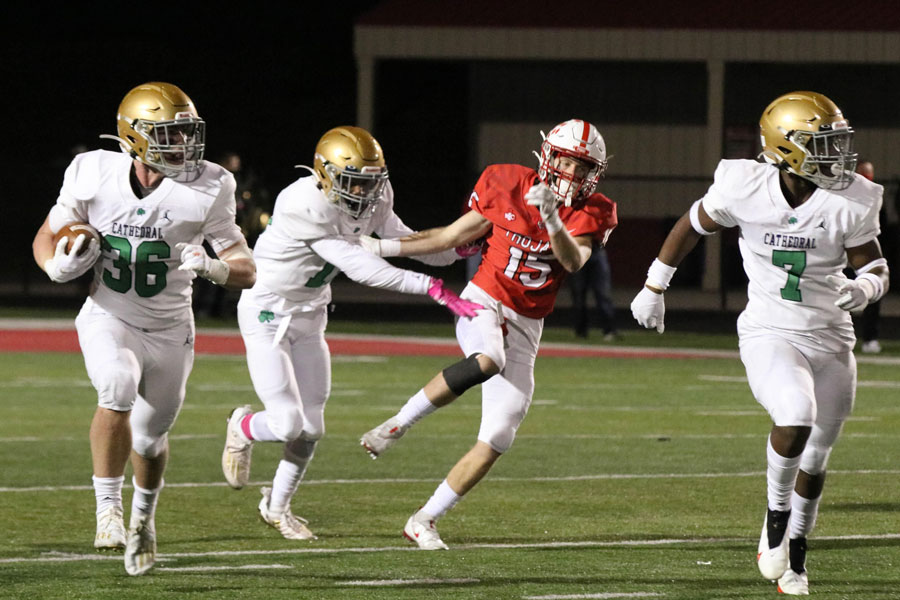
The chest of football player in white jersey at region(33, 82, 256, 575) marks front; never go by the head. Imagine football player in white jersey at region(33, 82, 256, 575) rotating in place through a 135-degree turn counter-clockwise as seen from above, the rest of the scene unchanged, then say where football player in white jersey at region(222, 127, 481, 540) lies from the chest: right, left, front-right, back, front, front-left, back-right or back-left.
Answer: front

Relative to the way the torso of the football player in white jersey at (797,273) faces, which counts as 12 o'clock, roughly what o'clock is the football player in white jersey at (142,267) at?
the football player in white jersey at (142,267) is roughly at 3 o'clock from the football player in white jersey at (797,273).

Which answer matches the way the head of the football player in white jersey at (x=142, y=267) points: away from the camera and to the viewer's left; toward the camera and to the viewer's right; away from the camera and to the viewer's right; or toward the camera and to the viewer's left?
toward the camera and to the viewer's right

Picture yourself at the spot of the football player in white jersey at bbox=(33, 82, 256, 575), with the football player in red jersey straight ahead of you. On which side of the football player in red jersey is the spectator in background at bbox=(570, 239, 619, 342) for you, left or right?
left

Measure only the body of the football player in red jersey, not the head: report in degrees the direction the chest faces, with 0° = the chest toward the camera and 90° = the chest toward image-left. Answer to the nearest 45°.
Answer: approximately 0°

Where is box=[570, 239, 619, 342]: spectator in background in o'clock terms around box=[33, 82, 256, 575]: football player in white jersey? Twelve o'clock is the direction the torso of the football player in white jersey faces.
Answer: The spectator in background is roughly at 7 o'clock from the football player in white jersey.

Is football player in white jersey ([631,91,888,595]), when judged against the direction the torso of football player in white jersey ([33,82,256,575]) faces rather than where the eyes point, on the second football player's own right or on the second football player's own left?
on the second football player's own left

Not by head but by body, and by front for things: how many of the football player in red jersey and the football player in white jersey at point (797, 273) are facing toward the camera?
2

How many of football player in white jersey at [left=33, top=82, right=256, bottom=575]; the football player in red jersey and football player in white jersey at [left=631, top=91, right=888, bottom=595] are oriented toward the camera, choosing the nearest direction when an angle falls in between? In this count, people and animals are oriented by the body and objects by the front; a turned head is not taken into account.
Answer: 3

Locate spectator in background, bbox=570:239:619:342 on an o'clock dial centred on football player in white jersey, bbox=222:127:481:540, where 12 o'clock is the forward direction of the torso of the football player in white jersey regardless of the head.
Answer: The spectator in background is roughly at 8 o'clock from the football player in white jersey.

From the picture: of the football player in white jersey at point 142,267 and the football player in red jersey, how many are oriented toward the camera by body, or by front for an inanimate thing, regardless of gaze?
2
